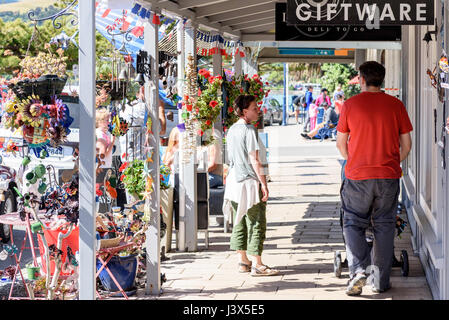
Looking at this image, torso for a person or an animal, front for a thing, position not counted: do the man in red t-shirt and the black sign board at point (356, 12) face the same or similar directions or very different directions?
very different directions

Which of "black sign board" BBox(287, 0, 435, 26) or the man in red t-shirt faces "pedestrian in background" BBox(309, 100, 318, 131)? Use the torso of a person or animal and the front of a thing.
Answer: the man in red t-shirt

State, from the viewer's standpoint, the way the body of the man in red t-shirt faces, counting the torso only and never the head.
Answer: away from the camera

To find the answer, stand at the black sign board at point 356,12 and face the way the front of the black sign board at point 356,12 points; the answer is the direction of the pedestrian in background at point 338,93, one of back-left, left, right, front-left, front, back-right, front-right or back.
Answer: back

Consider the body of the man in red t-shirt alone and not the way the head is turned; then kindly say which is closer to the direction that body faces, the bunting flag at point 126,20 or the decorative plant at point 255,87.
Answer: the decorative plant

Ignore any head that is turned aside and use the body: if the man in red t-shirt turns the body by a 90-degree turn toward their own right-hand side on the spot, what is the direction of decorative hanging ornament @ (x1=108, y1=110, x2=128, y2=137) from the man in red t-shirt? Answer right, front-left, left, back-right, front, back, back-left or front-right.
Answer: back

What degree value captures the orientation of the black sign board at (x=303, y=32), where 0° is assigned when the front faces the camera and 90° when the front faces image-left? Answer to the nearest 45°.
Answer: approximately 0°

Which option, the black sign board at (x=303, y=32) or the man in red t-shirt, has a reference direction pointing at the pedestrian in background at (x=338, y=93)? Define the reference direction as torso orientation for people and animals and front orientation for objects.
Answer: the man in red t-shirt

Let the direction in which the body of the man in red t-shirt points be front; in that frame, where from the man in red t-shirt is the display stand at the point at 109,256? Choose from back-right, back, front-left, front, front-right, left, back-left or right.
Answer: left

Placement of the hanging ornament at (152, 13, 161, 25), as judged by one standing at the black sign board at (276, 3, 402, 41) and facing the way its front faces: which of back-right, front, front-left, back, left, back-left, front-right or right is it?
front-right

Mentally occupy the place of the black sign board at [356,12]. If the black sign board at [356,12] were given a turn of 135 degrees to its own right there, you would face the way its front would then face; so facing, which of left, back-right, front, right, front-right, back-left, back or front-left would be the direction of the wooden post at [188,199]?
front

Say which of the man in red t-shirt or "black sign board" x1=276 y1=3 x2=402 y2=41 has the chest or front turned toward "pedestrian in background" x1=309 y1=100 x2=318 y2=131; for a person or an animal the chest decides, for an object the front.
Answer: the man in red t-shirt

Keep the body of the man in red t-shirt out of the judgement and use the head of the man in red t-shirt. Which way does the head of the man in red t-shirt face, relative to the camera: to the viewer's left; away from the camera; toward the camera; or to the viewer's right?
away from the camera

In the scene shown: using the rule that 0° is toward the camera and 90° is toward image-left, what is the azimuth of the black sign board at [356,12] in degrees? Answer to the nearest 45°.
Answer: approximately 0°
